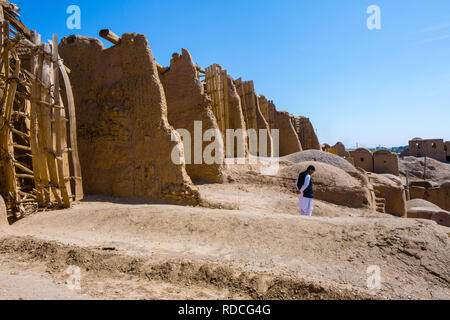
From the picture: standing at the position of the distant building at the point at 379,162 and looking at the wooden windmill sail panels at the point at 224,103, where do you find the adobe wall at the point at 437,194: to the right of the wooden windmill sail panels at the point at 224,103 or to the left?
left

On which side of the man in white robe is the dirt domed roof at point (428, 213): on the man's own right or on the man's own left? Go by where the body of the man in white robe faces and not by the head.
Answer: on the man's own left
